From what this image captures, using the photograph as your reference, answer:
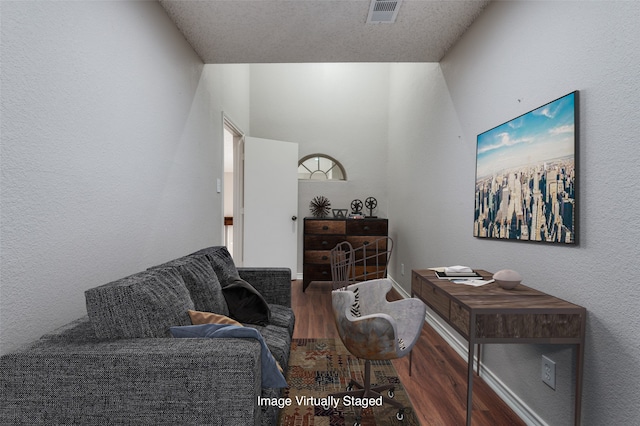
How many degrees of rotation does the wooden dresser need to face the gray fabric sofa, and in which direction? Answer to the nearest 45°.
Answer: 0° — it already faces it

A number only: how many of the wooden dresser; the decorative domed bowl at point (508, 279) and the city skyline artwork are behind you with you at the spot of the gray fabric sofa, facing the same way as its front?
0

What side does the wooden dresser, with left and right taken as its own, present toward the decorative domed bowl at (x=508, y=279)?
front

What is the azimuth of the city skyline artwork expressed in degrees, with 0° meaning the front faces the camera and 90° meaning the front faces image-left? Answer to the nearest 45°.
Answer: approximately 45°

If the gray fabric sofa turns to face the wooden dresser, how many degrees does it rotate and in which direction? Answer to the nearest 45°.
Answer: approximately 45° to its left

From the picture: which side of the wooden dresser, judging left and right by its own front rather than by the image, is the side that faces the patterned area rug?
front

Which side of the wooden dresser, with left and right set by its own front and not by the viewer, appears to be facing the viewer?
front

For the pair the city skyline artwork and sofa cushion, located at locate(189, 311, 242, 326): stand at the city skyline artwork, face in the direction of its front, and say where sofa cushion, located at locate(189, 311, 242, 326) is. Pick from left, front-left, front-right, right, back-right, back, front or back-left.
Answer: front

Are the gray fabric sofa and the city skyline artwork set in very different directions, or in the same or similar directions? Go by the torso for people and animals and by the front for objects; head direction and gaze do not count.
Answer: very different directions

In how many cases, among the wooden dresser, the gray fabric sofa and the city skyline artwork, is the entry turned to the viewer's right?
1

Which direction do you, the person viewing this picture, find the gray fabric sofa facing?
facing to the right of the viewer

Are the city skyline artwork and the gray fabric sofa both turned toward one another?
yes

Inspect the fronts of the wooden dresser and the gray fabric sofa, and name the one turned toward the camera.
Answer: the wooden dresser

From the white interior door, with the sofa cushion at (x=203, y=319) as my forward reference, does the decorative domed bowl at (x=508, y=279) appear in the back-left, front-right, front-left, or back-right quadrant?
front-left

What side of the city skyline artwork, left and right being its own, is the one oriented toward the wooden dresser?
right

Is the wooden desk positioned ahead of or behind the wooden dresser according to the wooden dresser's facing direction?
ahead
